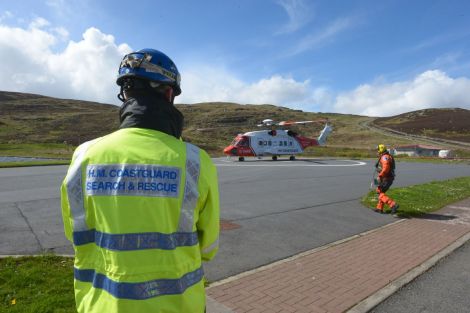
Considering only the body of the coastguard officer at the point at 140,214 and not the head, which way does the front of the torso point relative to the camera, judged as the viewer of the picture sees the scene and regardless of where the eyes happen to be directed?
away from the camera

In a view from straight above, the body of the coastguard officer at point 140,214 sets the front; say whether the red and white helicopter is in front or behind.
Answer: in front
